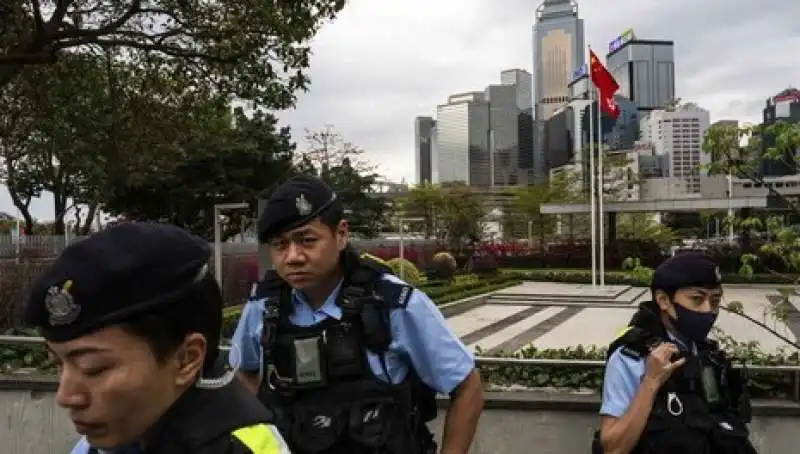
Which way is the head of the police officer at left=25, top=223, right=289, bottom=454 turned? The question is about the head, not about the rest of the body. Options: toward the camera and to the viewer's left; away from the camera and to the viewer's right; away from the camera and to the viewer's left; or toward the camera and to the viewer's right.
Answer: toward the camera and to the viewer's left

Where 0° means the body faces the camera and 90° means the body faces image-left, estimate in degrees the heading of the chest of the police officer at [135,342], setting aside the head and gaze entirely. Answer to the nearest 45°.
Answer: approximately 45°

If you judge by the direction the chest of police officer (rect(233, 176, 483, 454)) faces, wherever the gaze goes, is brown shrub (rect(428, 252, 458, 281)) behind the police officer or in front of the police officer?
behind

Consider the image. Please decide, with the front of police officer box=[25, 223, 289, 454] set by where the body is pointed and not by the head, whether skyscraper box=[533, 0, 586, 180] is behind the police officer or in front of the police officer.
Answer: behind

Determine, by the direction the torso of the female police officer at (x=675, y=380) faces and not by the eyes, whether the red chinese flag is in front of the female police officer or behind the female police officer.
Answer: behind

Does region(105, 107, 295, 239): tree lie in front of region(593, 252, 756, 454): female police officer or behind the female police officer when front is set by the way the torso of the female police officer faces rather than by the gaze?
behind

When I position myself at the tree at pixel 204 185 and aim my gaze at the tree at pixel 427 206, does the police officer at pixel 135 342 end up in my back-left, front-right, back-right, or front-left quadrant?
back-right

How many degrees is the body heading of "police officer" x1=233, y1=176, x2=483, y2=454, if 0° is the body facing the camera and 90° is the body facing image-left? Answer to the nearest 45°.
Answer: approximately 45°

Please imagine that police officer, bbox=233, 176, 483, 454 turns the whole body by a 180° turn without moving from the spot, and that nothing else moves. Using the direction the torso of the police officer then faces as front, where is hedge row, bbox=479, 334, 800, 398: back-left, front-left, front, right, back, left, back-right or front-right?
front

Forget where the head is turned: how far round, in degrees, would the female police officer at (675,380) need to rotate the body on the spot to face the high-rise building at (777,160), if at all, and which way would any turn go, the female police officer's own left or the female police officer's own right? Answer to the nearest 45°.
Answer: approximately 135° to the female police officer's own left

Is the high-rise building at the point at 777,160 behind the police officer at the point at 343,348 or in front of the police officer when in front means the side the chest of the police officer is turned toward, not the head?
behind

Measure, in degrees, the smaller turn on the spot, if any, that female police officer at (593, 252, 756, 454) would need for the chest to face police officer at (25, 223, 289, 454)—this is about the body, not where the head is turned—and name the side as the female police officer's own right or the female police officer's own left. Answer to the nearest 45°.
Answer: approximately 90° to the female police officer's own right
